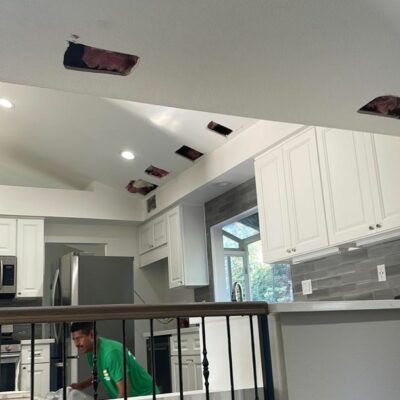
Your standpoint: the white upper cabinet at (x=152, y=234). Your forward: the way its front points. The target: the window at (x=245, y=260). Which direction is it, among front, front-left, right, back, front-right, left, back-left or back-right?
left

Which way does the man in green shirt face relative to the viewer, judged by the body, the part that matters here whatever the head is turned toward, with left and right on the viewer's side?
facing to the left of the viewer

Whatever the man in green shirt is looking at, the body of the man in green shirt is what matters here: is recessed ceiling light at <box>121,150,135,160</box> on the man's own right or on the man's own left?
on the man's own right

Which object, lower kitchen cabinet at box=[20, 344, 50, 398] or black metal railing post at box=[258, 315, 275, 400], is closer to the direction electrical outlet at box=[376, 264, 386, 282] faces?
the black metal railing post

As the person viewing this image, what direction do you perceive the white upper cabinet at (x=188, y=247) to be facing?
facing the viewer and to the left of the viewer

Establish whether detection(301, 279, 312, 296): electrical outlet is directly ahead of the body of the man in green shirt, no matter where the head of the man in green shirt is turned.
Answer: no

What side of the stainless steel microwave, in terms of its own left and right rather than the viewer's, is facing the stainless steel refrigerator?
left

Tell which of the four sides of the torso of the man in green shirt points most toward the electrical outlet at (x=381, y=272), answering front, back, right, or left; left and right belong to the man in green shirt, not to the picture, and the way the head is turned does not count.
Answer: back

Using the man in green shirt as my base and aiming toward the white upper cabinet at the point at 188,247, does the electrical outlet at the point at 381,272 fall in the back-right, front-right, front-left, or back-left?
front-right

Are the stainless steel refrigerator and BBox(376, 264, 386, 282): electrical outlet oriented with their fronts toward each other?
no

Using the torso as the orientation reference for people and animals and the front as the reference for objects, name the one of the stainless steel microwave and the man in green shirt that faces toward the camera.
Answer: the stainless steel microwave

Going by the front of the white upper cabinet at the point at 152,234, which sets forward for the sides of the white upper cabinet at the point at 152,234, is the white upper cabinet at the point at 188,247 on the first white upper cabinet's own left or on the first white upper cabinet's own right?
on the first white upper cabinet's own left
